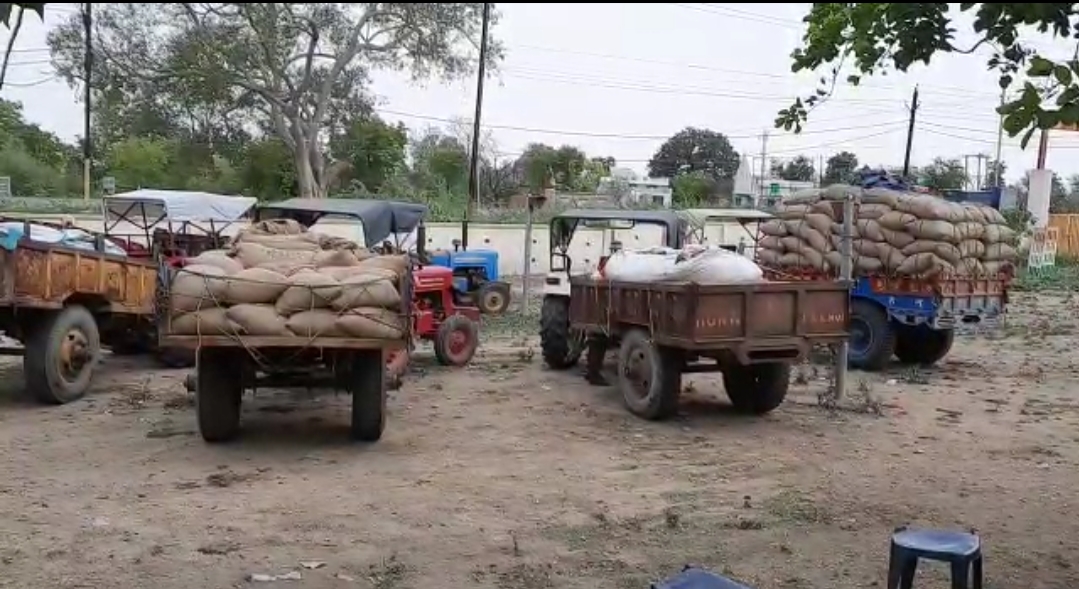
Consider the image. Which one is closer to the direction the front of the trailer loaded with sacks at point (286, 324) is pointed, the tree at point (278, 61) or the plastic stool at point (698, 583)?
the tree

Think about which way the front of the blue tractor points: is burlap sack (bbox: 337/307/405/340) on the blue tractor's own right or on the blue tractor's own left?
on the blue tractor's own right

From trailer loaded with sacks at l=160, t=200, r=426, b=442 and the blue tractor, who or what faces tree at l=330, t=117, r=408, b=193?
the trailer loaded with sacks

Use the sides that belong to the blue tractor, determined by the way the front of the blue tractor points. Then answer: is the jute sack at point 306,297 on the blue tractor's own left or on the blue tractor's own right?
on the blue tractor's own right

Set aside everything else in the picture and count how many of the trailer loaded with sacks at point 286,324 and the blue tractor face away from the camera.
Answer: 1

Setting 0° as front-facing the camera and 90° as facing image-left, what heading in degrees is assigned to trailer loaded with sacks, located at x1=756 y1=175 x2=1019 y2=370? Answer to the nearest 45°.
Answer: approximately 135°

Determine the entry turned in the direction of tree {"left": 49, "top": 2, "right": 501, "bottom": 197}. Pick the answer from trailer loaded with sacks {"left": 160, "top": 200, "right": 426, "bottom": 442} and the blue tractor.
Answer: the trailer loaded with sacks

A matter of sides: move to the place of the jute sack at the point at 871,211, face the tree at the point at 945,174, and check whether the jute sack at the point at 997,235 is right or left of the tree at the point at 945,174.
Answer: right

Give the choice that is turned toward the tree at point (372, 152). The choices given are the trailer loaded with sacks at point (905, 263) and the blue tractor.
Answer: the trailer loaded with sacks

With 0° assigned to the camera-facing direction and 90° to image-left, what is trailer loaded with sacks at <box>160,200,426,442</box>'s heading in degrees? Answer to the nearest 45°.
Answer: approximately 180°
